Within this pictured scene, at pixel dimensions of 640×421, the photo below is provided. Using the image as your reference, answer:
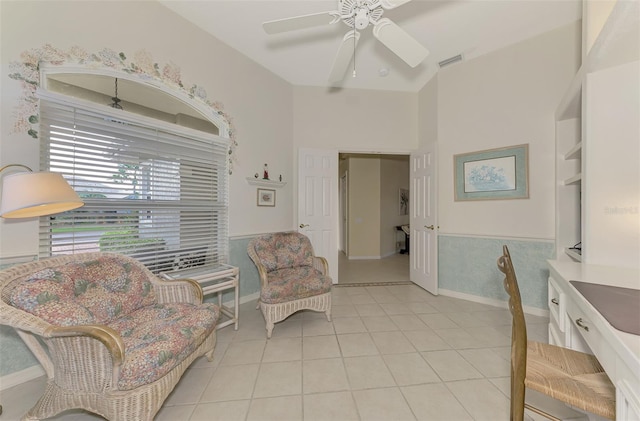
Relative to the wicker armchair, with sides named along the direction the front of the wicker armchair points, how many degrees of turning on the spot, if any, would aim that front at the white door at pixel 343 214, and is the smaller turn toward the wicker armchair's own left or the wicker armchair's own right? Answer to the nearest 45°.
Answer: approximately 135° to the wicker armchair's own left

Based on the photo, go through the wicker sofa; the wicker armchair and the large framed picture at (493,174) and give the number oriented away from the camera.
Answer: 0

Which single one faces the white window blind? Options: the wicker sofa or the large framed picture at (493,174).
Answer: the large framed picture

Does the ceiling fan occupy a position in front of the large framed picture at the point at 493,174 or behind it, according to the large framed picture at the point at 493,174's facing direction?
in front

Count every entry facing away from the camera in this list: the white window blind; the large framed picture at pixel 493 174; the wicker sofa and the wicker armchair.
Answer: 0

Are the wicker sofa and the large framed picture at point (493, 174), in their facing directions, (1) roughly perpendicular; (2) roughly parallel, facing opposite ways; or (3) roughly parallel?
roughly parallel, facing opposite ways

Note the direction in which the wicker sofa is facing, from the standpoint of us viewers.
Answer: facing the viewer and to the right of the viewer

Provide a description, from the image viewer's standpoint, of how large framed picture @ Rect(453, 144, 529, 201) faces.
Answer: facing the viewer and to the left of the viewer

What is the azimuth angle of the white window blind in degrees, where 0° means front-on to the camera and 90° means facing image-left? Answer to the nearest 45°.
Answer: approximately 315°

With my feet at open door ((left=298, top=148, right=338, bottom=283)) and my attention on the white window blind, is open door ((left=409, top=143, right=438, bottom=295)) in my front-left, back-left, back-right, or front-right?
back-left

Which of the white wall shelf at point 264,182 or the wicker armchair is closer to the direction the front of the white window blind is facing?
the wicker armchair

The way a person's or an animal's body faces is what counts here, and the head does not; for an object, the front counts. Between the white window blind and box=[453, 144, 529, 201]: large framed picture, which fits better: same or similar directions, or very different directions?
very different directions

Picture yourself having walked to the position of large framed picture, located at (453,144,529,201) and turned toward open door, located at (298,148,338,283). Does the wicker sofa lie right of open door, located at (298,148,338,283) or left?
left

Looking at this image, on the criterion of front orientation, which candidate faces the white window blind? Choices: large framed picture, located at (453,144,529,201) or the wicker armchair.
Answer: the large framed picture

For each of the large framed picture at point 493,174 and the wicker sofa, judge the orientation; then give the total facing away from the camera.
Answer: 0
